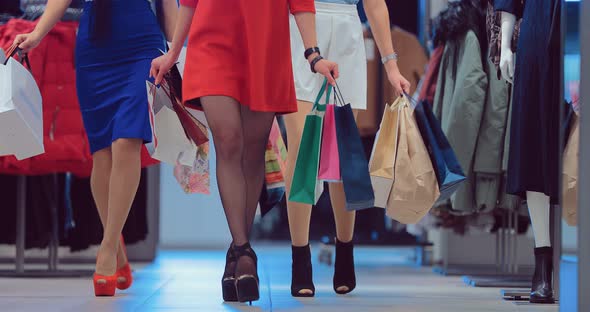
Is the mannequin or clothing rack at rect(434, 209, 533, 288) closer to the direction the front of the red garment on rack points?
the mannequin

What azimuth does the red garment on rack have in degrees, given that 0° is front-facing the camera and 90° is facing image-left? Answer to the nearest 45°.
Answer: approximately 0°

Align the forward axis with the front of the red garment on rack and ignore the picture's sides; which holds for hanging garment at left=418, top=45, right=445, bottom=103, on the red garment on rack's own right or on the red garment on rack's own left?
on the red garment on rack's own left

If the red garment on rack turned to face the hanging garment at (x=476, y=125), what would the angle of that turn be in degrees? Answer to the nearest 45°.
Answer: approximately 90° to its left

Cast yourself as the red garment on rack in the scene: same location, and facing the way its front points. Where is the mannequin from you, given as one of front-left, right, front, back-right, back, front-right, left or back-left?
front-left

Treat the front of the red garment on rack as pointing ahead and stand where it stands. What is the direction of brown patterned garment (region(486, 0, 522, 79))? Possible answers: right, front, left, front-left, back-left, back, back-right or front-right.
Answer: front-left

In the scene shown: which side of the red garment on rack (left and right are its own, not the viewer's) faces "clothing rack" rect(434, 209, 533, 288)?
left
